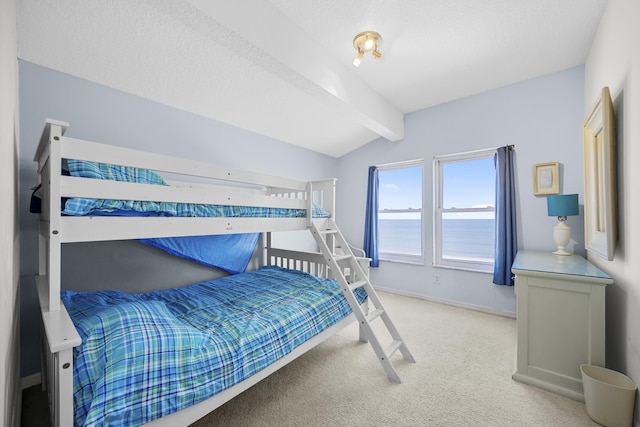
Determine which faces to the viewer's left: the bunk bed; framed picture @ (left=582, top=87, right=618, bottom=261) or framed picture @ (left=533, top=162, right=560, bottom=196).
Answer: framed picture @ (left=582, top=87, right=618, bottom=261)

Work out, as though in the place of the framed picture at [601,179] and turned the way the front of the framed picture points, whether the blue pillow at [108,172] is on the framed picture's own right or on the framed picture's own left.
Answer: on the framed picture's own left

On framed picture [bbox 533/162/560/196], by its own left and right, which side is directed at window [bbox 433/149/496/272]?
right

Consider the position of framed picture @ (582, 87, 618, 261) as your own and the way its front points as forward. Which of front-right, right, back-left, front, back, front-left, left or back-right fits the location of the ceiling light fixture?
front-left

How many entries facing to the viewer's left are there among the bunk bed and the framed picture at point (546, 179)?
0

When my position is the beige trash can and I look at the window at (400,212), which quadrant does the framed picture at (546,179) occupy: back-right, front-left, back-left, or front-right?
front-right

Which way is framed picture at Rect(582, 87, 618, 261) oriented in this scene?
to the viewer's left

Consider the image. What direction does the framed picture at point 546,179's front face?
toward the camera

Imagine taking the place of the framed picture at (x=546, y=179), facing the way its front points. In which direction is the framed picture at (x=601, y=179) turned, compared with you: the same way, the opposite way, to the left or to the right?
to the right
